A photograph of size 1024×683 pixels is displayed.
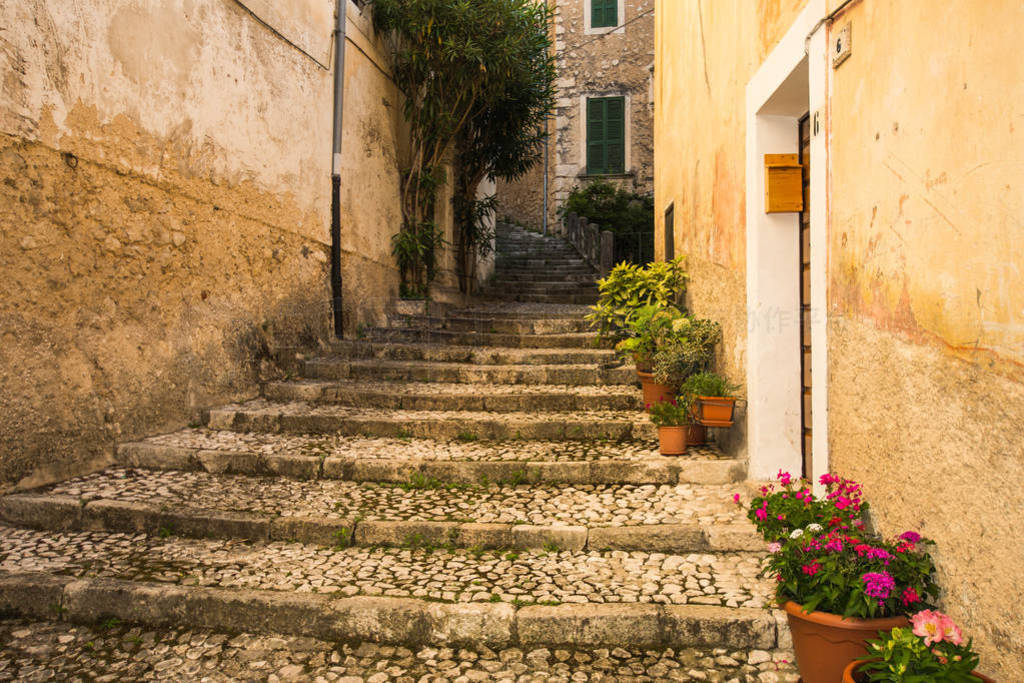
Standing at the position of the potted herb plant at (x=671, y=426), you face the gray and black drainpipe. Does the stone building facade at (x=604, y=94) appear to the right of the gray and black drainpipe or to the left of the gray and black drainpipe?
right

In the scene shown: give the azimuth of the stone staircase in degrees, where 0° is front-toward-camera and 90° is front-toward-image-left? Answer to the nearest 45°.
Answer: approximately 0°

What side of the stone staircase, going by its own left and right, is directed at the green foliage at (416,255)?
back

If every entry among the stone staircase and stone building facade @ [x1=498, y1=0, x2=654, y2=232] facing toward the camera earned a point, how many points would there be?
2
